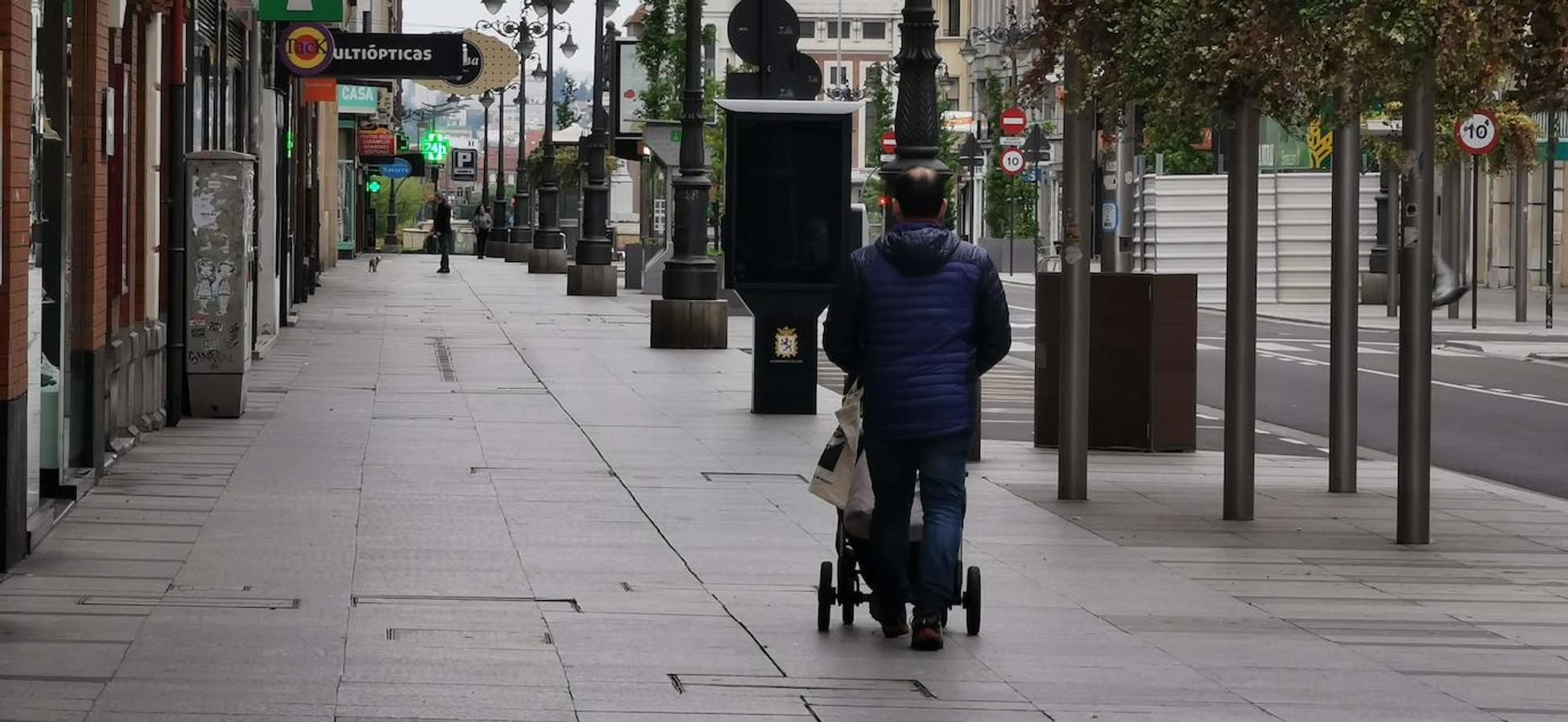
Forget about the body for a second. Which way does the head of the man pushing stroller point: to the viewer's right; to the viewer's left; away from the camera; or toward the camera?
away from the camera

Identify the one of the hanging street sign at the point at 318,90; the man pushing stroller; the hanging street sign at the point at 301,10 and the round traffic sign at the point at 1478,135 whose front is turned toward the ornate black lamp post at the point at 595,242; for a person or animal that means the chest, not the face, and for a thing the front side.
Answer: the man pushing stroller

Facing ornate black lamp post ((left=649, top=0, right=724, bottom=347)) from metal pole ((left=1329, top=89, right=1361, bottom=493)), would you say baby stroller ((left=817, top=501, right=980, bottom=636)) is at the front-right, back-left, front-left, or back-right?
back-left

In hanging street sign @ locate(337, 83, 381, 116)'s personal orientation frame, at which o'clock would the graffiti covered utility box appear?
The graffiti covered utility box is roughly at 12 o'clock from the hanging street sign.

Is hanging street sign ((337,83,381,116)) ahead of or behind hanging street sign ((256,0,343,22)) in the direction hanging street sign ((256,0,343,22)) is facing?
behind

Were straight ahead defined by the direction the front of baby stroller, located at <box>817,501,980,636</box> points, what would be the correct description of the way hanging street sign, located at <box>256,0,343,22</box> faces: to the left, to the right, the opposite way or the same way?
the opposite way

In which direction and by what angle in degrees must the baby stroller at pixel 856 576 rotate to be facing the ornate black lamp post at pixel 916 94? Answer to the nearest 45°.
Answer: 0° — it already faces it

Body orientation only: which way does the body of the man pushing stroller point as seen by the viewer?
away from the camera
